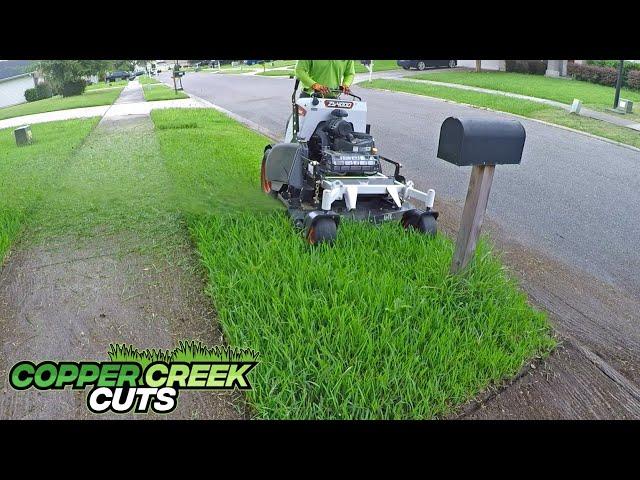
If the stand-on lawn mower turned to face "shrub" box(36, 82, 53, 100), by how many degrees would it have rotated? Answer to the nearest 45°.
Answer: approximately 90° to its right

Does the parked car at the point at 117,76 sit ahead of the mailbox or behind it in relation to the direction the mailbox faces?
behind

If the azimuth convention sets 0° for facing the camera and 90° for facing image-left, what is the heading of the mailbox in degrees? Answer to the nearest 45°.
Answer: approximately 225°

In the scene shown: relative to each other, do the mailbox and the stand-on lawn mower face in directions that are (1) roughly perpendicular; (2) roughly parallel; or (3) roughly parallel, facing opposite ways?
roughly perpendicular

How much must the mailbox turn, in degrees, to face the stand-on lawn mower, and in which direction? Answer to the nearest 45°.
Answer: approximately 90° to its left

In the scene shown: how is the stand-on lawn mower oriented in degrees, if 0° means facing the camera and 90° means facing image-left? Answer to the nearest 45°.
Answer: approximately 315°
